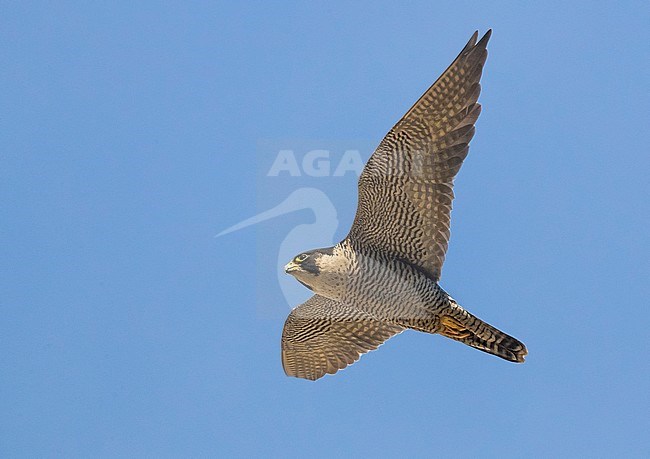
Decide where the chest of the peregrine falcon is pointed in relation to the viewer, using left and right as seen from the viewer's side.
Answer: facing to the left of the viewer
